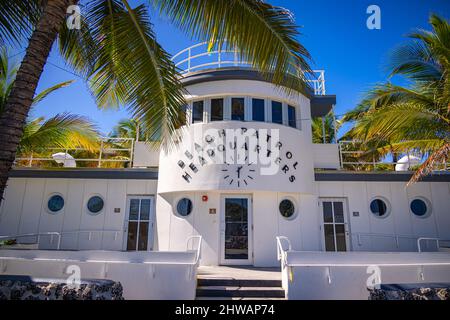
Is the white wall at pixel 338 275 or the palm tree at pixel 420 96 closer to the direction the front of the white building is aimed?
the white wall

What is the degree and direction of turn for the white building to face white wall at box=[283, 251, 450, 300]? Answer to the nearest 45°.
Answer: approximately 45° to its left

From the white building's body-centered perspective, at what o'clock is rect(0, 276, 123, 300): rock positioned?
The rock is roughly at 1 o'clock from the white building.

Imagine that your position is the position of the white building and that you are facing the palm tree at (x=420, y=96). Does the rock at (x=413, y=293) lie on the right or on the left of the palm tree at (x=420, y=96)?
right

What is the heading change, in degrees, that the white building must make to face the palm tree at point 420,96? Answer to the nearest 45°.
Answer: approximately 45° to its left

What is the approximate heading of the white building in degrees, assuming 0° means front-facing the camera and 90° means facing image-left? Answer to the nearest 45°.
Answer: approximately 0°
